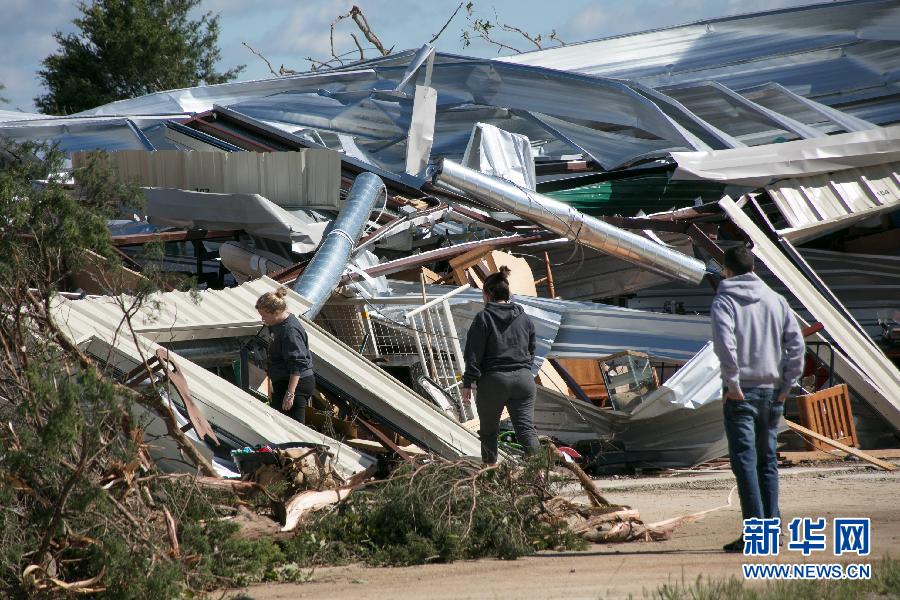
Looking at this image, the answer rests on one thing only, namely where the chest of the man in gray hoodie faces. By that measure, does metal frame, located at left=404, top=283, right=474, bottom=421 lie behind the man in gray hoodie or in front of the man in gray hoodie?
in front

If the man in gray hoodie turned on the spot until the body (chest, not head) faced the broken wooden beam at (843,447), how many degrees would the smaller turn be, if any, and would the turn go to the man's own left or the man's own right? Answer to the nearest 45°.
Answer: approximately 45° to the man's own right

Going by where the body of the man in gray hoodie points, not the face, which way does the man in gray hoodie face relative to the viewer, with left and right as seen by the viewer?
facing away from the viewer and to the left of the viewer

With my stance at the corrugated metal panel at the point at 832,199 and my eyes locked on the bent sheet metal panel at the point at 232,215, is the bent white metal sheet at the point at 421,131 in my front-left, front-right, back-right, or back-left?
front-right

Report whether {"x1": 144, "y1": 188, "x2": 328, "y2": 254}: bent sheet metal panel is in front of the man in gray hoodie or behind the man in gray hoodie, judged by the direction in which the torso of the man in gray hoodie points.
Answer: in front

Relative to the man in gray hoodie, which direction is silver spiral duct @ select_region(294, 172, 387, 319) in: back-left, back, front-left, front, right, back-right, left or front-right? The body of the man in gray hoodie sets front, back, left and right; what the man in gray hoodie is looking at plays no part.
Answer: front

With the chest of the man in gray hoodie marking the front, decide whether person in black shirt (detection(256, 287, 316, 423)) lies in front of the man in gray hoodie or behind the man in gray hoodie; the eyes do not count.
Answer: in front
